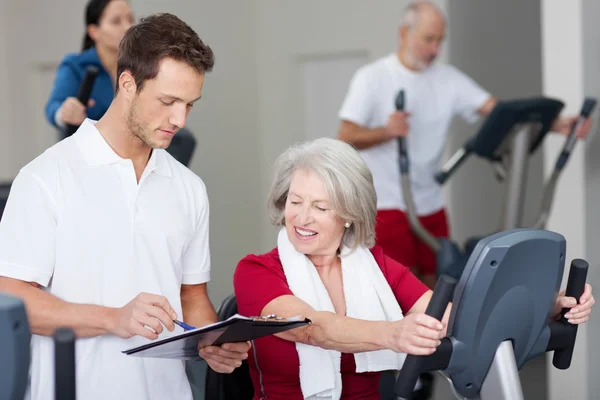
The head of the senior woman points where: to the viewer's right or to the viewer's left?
to the viewer's left

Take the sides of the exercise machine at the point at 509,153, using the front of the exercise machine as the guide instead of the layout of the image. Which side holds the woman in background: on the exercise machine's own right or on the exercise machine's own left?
on the exercise machine's own right

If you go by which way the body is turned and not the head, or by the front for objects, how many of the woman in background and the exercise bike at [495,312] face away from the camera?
0

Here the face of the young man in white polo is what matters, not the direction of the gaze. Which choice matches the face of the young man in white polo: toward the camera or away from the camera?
toward the camera

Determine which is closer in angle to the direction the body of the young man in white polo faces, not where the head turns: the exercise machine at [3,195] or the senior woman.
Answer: the senior woman

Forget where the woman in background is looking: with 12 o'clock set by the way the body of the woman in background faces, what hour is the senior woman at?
The senior woman is roughly at 1 o'clock from the woman in background.

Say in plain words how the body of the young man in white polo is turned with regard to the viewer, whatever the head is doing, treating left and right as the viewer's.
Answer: facing the viewer and to the right of the viewer

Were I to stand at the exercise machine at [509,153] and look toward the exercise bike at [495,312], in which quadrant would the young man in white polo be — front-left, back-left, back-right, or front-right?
front-right

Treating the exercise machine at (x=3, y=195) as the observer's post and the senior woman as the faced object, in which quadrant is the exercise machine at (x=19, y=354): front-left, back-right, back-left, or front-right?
front-right

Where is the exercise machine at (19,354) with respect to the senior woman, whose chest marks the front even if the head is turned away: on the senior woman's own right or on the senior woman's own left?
on the senior woman's own right
